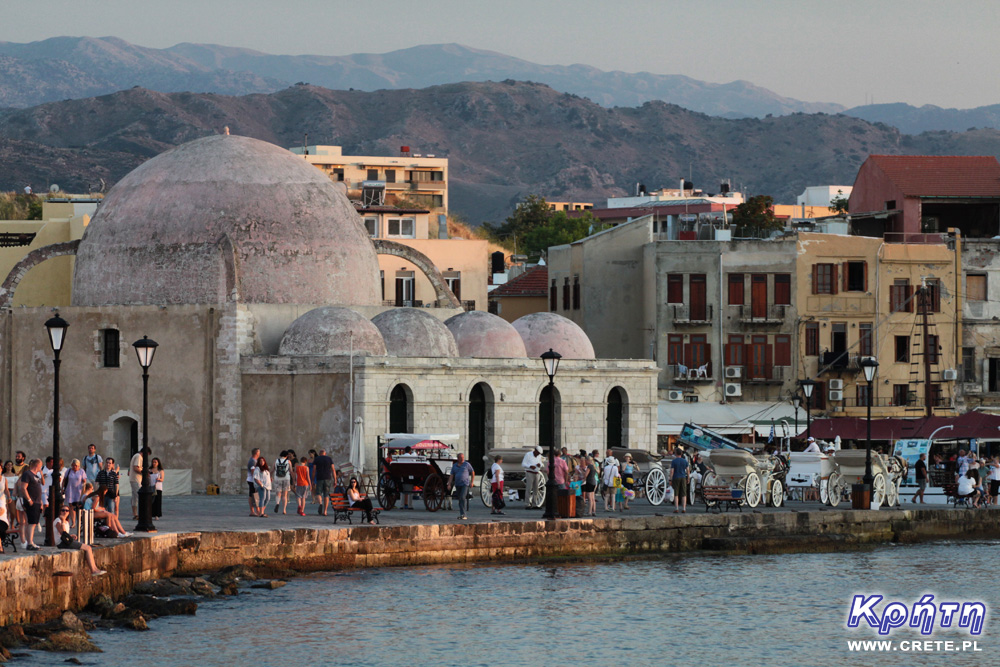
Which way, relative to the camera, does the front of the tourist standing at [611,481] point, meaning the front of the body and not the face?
away from the camera

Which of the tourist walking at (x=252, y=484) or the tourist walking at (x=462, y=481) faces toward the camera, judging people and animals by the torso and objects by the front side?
the tourist walking at (x=462, y=481)

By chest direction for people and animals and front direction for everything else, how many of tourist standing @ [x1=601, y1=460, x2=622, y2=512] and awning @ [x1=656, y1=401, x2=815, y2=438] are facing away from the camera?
1

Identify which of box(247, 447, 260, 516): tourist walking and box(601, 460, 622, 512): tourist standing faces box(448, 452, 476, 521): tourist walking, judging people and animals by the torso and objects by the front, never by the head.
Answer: box(247, 447, 260, 516): tourist walking

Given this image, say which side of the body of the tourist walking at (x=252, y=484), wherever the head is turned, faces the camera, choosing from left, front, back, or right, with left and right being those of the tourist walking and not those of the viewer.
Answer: right

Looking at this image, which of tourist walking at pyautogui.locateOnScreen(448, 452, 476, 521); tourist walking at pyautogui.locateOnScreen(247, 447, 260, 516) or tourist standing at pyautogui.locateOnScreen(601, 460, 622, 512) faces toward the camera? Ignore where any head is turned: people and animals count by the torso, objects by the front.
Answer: tourist walking at pyautogui.locateOnScreen(448, 452, 476, 521)

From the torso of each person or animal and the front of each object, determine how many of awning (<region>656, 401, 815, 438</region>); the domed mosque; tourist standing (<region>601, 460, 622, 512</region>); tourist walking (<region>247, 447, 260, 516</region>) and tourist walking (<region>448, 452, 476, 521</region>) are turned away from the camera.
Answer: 1

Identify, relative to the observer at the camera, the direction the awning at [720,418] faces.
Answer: facing the viewer

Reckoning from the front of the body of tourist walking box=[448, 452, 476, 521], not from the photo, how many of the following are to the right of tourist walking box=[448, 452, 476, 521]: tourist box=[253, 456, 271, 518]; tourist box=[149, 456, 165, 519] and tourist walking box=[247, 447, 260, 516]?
3

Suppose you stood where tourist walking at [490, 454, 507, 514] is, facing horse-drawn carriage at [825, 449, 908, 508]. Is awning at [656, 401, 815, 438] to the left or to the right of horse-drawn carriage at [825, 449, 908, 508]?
left

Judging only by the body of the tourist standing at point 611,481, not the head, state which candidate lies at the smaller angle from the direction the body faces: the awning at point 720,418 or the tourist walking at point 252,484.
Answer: the awning

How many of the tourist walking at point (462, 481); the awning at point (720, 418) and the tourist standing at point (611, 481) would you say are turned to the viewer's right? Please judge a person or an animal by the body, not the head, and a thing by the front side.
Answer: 0

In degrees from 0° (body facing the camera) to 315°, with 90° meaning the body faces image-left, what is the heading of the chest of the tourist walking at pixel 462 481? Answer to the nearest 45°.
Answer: approximately 0°

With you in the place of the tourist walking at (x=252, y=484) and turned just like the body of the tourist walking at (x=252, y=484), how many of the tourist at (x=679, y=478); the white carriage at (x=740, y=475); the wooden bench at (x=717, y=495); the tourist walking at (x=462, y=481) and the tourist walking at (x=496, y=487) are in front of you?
5
